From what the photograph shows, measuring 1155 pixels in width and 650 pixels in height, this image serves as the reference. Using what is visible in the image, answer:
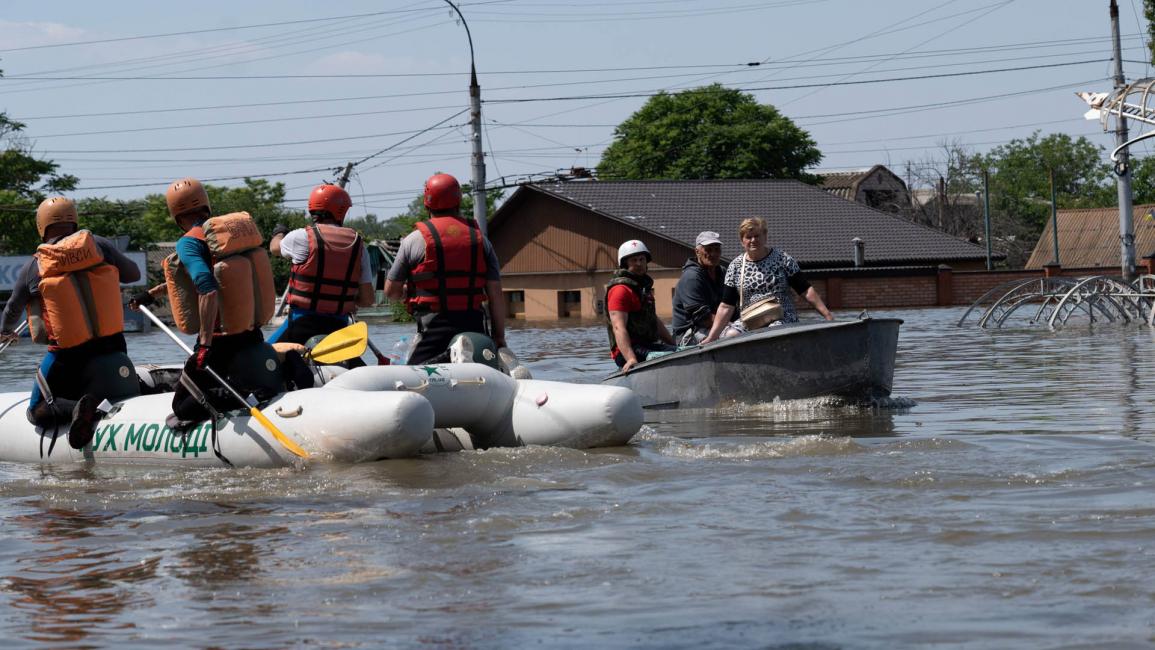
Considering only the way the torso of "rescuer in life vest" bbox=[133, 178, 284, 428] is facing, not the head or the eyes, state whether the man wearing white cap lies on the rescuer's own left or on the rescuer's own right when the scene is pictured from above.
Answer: on the rescuer's own right

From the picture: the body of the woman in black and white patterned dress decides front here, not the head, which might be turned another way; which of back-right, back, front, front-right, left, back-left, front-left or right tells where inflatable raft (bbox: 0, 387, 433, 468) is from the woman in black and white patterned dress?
front-right

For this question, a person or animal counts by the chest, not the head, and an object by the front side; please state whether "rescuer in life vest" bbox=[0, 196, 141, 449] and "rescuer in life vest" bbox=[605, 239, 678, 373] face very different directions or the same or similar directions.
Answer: very different directions

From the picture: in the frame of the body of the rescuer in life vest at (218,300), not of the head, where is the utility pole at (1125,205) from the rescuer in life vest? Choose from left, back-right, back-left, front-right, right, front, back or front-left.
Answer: right

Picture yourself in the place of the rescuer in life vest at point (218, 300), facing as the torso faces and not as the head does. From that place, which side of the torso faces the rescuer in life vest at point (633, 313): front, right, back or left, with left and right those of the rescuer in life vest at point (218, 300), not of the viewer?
right

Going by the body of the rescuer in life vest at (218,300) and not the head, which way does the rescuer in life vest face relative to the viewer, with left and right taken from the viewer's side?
facing away from the viewer and to the left of the viewer

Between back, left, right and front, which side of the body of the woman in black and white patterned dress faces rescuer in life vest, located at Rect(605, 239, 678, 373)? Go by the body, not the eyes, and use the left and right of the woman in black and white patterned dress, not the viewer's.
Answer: right

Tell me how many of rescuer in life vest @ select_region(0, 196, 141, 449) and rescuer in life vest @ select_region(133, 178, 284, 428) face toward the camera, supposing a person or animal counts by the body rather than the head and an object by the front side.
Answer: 0

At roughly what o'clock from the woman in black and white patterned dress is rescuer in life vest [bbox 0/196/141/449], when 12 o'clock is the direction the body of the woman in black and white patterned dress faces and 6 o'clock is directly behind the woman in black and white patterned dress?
The rescuer in life vest is roughly at 2 o'clock from the woman in black and white patterned dress.

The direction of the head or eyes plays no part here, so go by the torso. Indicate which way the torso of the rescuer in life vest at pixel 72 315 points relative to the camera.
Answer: away from the camera
